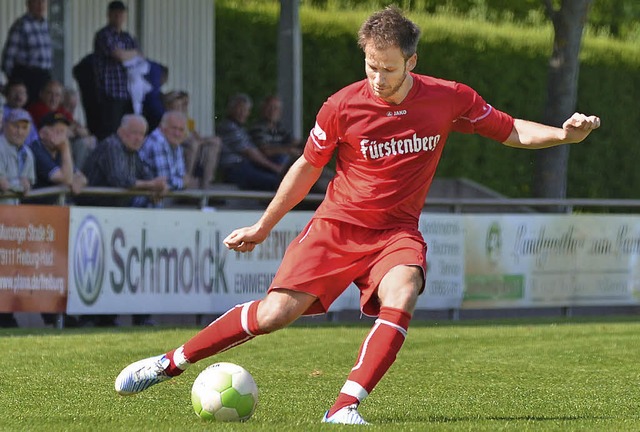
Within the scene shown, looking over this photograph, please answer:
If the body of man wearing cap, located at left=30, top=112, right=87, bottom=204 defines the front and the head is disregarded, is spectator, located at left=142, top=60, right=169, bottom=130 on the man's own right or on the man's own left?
on the man's own left

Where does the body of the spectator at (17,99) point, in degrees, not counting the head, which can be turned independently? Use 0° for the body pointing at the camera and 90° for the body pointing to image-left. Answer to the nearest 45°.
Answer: approximately 315°

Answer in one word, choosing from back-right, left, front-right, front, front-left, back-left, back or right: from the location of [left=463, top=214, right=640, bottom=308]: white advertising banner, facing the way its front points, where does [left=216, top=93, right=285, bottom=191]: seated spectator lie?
right

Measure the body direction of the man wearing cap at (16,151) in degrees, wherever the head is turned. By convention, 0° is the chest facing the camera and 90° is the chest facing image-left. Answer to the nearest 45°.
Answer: approximately 315°

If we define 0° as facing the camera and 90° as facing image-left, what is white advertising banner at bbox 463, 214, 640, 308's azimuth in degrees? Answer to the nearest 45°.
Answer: approximately 0°

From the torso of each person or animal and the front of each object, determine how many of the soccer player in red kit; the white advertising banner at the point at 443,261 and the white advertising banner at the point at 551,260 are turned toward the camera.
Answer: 3

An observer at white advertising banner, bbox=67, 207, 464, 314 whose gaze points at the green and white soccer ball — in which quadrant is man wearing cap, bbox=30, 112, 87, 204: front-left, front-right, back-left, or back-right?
back-right

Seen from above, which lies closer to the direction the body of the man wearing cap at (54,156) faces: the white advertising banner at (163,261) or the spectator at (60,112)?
the white advertising banner

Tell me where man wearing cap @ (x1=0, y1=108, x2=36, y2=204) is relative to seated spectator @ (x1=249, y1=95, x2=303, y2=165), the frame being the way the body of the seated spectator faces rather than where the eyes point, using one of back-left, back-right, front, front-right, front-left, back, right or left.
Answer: right

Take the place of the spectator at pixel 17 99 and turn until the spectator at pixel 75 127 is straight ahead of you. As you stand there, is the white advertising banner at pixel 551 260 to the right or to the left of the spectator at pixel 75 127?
right

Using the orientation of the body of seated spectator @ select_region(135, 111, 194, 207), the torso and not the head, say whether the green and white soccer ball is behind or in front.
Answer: in front

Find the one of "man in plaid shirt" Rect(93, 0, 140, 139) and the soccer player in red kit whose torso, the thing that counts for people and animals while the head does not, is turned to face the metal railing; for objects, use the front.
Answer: the man in plaid shirt

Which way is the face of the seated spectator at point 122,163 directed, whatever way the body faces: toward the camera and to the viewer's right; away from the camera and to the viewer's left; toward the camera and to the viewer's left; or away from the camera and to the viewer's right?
toward the camera and to the viewer's right
